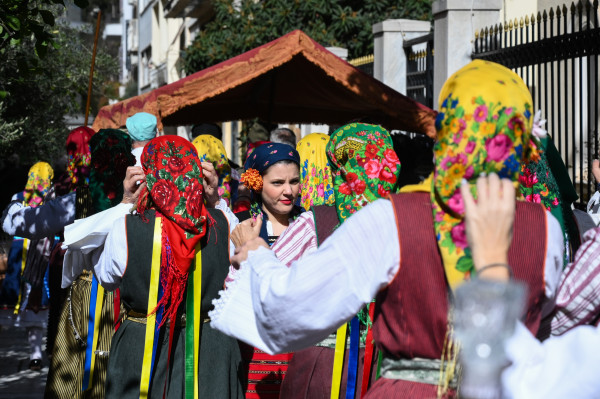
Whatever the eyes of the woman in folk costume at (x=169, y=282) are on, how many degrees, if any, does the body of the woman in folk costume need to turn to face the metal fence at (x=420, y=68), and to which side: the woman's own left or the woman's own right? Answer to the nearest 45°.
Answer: approximately 45° to the woman's own right

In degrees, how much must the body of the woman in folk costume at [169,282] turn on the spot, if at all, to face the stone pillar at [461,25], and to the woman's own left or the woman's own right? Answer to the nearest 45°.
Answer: approximately 45° to the woman's own right

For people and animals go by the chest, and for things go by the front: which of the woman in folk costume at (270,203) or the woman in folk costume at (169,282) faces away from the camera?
the woman in folk costume at (169,282)

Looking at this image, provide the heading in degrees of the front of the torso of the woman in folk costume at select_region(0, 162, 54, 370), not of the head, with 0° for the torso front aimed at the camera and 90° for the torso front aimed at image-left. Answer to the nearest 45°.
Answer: approximately 225°

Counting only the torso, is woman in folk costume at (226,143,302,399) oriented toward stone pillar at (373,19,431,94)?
no

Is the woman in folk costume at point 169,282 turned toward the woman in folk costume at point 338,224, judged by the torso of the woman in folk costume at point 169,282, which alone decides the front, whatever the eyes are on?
no

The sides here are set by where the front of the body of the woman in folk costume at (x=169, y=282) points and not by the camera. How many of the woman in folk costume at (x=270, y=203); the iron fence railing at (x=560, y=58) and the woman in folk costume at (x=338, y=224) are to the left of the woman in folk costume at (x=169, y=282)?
0

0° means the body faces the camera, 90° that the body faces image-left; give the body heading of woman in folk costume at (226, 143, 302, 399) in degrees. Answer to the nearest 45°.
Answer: approximately 315°

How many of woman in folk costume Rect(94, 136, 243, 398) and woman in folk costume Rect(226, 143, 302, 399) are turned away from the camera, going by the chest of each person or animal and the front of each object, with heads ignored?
1

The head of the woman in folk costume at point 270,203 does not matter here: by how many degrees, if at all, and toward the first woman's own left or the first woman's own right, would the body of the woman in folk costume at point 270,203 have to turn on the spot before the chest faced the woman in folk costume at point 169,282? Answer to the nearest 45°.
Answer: approximately 90° to the first woman's own right

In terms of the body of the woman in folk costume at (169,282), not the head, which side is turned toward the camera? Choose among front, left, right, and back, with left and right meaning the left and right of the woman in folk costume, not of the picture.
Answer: back
